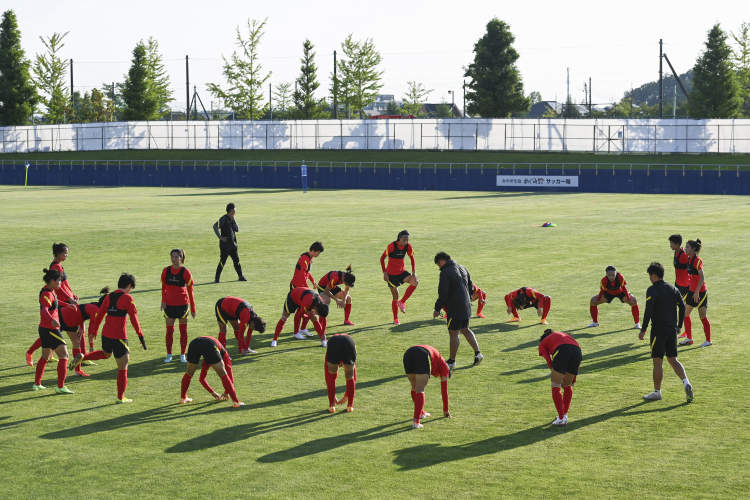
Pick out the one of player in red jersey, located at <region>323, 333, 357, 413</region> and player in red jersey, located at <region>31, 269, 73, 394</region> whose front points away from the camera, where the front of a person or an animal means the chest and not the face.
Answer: player in red jersey, located at <region>323, 333, 357, 413</region>

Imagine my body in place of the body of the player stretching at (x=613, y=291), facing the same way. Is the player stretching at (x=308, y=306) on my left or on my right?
on my right

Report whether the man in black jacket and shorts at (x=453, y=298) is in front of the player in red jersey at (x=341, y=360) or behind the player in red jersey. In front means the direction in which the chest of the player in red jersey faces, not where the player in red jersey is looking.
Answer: in front

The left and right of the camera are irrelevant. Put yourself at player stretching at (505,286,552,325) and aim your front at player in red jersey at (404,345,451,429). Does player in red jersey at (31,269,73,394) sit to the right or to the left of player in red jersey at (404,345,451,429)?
right

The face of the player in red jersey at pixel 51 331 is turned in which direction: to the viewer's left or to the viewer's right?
to the viewer's right

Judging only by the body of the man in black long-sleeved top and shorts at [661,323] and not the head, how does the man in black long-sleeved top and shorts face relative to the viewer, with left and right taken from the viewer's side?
facing away from the viewer and to the left of the viewer

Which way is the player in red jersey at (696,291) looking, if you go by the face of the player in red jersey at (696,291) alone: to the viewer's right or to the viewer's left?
to the viewer's left

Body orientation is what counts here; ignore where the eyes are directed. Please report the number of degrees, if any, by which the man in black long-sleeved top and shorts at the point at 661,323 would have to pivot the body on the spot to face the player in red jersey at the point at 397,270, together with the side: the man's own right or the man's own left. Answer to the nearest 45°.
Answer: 0° — they already face them
